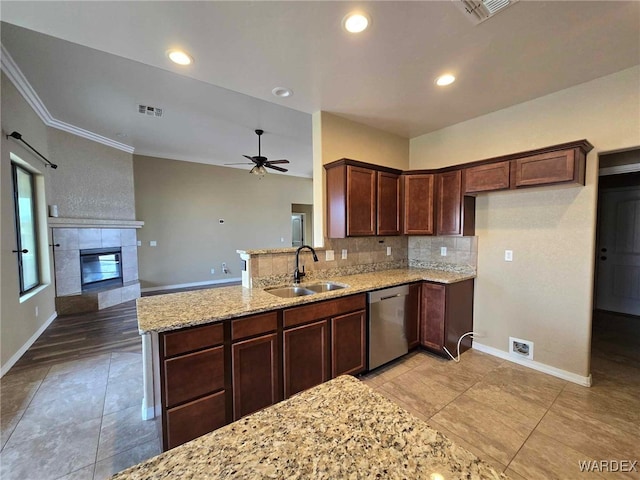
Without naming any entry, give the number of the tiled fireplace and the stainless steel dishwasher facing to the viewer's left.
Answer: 0

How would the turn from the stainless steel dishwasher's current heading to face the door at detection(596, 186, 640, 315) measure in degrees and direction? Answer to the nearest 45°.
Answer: approximately 90° to its left

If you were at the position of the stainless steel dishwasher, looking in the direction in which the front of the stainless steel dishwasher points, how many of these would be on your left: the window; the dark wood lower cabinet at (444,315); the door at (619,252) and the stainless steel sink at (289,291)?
2

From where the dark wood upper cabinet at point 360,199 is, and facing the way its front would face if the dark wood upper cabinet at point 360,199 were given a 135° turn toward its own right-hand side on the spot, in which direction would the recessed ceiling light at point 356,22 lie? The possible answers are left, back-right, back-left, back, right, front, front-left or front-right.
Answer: left

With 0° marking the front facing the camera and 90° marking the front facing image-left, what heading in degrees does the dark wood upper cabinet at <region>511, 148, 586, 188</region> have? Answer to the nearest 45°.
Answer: approximately 45°

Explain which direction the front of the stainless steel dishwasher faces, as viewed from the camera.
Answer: facing the viewer and to the right of the viewer

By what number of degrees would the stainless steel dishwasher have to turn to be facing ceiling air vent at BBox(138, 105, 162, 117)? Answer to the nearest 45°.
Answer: approximately 135° to its right

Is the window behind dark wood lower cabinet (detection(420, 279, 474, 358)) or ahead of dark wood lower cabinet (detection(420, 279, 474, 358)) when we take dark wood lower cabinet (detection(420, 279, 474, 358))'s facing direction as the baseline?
ahead

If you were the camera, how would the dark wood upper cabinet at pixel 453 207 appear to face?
facing the viewer and to the left of the viewer

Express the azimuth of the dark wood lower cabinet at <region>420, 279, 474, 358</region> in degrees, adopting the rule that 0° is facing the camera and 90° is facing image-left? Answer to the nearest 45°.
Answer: approximately 45°
